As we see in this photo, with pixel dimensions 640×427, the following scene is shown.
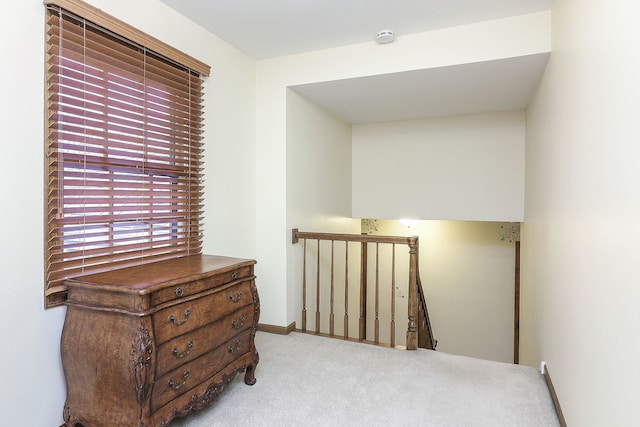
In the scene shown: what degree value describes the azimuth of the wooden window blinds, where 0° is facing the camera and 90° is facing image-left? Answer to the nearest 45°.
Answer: approximately 315°

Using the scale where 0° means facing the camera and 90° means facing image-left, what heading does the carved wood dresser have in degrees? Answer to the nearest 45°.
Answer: approximately 315°

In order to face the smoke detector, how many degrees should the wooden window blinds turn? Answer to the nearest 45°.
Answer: approximately 45° to its left
